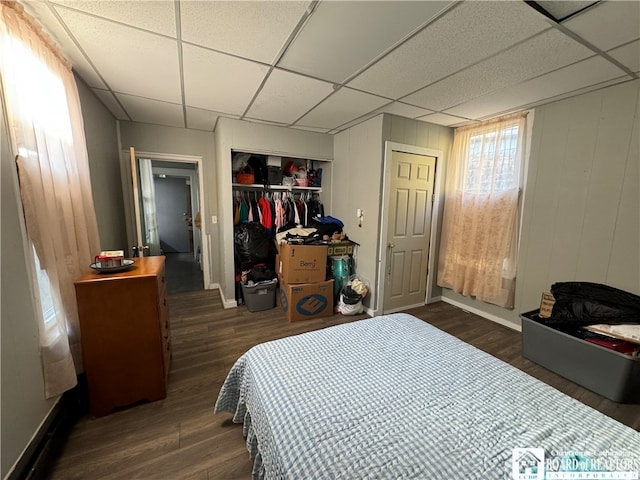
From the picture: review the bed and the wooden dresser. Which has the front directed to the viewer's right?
the wooden dresser

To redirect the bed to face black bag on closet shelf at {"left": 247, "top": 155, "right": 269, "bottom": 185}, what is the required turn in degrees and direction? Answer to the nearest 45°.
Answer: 0° — it already faces it

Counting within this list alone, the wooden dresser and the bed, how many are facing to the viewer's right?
1

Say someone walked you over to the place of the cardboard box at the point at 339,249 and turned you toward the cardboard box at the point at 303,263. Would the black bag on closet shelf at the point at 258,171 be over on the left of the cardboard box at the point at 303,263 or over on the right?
right

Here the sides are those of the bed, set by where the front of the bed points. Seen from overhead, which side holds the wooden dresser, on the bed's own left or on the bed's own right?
on the bed's own left

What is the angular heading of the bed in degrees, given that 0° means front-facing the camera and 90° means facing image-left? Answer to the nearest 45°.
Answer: approximately 135°

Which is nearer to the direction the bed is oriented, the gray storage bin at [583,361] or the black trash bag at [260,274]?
the black trash bag

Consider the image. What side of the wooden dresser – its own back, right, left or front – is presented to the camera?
right

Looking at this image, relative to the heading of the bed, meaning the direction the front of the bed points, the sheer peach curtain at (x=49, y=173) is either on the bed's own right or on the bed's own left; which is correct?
on the bed's own left
